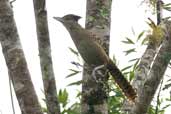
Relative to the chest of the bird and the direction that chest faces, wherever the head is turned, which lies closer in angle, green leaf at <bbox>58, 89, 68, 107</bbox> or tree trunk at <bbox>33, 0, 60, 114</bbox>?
the tree trunk

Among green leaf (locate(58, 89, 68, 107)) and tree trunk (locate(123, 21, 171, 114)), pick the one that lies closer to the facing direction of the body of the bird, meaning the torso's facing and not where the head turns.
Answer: the green leaf

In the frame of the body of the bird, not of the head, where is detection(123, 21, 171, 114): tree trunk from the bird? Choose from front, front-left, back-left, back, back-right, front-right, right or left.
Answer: back-left

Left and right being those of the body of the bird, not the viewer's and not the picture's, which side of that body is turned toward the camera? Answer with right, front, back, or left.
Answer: left

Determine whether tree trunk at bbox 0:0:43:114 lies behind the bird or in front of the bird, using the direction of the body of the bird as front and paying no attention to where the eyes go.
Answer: in front

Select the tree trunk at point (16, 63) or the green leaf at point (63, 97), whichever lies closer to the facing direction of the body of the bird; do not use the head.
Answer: the tree trunk

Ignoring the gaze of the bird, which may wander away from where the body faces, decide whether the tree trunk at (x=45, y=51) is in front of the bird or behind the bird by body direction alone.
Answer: in front
